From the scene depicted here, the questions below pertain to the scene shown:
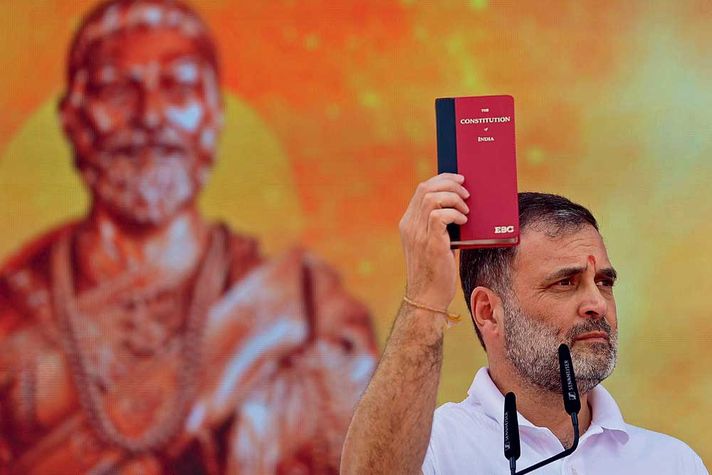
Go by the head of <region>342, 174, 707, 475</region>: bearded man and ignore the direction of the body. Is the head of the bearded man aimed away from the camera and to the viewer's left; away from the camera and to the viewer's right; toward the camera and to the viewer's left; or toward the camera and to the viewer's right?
toward the camera and to the viewer's right

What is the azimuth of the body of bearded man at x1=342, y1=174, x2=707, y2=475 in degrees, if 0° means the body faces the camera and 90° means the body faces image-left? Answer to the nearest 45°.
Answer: approximately 315°
